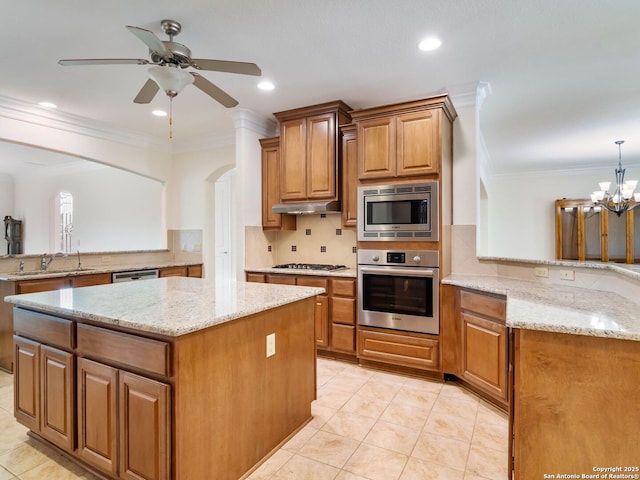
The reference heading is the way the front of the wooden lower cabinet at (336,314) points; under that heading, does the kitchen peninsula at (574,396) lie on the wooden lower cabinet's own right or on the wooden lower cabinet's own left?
on the wooden lower cabinet's own left

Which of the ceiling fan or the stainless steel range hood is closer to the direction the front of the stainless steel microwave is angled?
the ceiling fan

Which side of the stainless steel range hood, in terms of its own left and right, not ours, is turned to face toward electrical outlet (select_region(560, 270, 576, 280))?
left

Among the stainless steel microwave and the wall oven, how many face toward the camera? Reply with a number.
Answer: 2

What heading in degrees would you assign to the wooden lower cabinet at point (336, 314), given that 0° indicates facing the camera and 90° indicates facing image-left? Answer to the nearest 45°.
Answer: approximately 45°

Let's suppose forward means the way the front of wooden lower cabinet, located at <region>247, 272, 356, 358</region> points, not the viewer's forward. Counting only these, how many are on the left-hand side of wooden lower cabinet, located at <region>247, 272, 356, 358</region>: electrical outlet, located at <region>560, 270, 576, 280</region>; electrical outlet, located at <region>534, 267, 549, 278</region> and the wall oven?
3

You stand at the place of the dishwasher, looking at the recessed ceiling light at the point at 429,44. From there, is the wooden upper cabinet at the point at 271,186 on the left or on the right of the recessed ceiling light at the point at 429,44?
left

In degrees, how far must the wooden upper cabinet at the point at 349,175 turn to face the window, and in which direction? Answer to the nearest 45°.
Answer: approximately 90° to its right

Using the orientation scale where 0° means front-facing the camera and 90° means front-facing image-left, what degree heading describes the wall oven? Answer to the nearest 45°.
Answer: approximately 0°

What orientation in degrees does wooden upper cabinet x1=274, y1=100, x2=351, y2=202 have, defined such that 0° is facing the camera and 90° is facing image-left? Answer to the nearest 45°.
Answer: approximately 45°

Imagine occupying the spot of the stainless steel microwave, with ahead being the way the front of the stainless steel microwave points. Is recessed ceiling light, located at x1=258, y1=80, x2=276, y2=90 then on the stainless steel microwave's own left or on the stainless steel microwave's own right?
on the stainless steel microwave's own right
